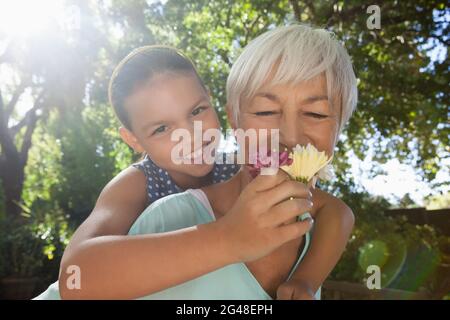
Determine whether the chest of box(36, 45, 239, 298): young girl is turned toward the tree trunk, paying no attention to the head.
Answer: no

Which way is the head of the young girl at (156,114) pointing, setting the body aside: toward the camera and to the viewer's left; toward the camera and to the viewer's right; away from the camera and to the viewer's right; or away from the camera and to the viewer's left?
toward the camera and to the viewer's right

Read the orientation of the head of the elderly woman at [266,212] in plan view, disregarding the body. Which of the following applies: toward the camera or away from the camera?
toward the camera
